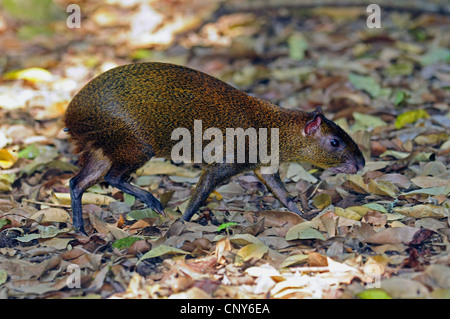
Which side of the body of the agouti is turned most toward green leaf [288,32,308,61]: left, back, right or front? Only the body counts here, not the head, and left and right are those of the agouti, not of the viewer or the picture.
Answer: left

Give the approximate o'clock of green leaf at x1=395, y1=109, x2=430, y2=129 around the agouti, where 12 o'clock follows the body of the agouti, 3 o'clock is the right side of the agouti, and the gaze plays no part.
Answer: The green leaf is roughly at 11 o'clock from the agouti.

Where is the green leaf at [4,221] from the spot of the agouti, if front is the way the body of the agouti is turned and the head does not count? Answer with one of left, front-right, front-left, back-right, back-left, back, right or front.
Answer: back

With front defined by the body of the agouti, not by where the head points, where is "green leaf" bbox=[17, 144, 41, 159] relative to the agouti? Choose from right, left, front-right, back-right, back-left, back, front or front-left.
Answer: back-left

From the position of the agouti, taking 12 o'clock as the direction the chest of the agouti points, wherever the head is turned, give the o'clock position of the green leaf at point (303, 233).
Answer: The green leaf is roughly at 1 o'clock from the agouti.

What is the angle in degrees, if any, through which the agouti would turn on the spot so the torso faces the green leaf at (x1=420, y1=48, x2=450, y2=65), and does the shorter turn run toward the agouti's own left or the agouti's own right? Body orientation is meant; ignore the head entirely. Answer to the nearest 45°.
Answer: approximately 45° to the agouti's own left

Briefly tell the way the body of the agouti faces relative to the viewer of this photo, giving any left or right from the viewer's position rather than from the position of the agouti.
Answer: facing to the right of the viewer

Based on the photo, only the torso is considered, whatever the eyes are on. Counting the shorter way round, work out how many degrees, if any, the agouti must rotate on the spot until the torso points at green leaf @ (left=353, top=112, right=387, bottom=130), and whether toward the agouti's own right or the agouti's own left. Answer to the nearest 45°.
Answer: approximately 45° to the agouti's own left
